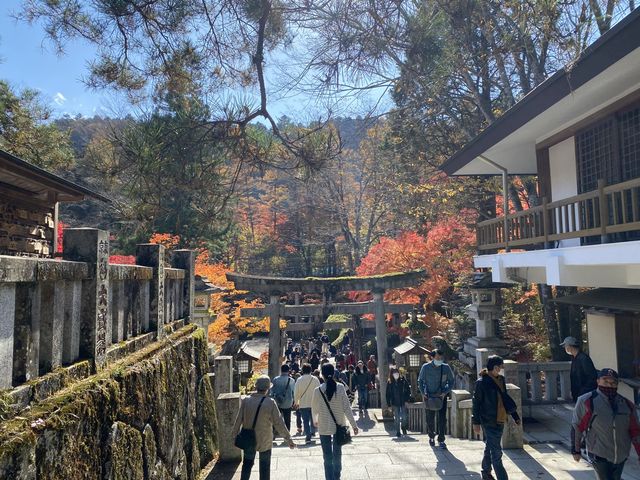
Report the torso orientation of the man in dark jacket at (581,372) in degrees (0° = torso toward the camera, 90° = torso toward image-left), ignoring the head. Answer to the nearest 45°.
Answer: approximately 90°

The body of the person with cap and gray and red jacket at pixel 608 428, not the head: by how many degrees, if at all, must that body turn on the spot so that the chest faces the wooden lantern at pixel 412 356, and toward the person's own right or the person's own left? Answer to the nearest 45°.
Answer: approximately 135° to the person's own right

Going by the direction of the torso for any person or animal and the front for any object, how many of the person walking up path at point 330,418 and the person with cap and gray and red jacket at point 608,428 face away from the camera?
1

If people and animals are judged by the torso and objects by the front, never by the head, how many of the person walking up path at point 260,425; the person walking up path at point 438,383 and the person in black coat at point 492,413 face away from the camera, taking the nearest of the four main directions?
1

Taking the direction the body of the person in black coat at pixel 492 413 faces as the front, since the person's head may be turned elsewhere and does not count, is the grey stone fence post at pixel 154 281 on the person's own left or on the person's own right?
on the person's own right

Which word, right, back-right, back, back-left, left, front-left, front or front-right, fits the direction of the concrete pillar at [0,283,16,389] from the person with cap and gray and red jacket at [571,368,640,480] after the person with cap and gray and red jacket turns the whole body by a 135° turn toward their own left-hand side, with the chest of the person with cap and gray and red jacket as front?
back

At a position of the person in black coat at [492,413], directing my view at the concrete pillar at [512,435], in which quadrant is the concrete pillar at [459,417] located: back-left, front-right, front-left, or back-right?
front-left

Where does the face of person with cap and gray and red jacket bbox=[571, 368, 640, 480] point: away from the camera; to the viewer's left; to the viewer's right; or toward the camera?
toward the camera

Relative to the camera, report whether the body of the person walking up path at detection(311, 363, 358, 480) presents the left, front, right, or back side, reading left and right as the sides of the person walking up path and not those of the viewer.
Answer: back

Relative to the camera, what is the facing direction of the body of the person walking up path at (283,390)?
away from the camera

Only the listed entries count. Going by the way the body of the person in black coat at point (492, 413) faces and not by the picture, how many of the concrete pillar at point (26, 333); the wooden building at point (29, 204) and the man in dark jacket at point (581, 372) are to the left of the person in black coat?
1

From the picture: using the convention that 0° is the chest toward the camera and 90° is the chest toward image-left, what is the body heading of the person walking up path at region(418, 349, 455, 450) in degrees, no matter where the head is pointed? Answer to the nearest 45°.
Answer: approximately 0°

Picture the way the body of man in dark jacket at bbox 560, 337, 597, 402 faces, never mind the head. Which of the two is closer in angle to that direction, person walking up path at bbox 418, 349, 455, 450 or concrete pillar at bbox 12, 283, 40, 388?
the person walking up path

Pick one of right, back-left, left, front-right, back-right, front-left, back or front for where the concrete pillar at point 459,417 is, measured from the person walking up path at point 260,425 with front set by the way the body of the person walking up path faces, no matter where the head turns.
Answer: front-right

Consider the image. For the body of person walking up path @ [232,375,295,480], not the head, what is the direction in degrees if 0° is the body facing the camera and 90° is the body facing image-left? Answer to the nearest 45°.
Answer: approximately 180°

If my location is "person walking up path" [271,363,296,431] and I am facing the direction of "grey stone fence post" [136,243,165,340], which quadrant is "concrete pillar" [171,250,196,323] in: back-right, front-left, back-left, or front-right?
front-right

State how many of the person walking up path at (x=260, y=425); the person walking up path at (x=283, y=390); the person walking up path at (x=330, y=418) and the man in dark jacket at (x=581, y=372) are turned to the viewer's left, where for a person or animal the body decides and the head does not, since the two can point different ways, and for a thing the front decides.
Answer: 1

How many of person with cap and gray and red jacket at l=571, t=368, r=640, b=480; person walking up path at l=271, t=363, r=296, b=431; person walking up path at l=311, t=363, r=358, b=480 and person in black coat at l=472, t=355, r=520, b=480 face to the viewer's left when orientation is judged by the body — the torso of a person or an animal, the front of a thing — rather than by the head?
0
